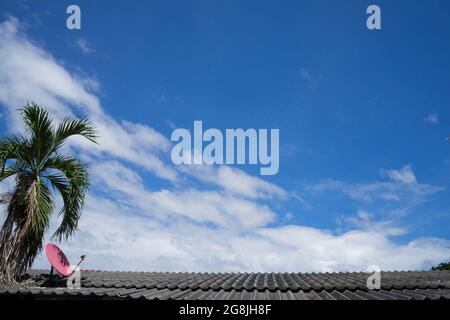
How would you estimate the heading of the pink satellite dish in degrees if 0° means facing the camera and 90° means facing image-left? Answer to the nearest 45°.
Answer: approximately 315°
